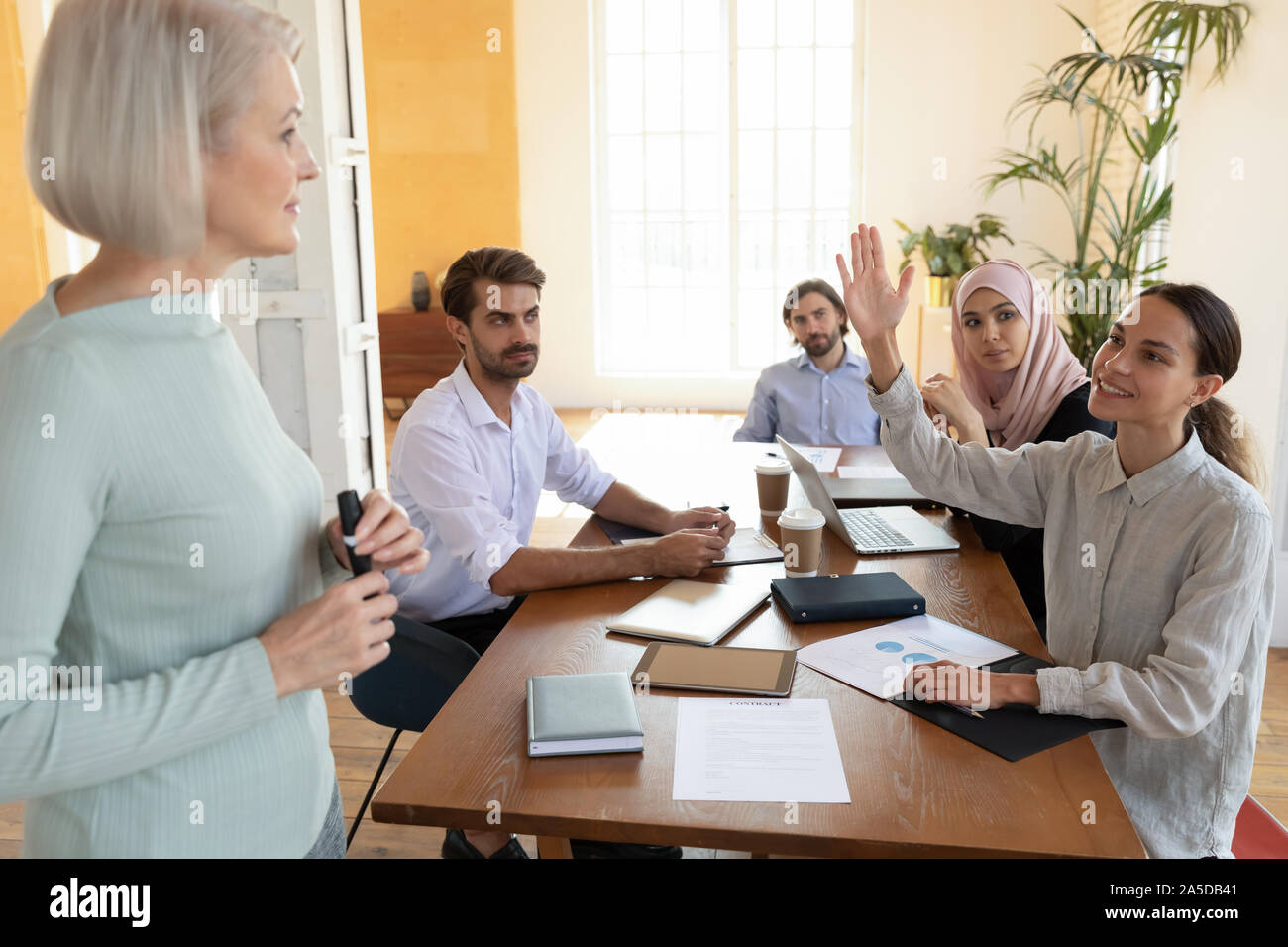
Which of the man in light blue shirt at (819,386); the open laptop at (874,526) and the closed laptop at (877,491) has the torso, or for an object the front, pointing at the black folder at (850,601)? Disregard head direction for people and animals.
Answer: the man in light blue shirt

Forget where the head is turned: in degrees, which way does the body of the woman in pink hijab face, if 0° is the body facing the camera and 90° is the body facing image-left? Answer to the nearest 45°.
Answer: approximately 45°

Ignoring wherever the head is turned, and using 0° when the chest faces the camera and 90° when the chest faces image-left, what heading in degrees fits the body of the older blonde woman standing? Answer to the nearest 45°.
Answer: approximately 270°

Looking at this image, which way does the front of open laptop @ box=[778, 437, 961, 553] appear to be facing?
to the viewer's right

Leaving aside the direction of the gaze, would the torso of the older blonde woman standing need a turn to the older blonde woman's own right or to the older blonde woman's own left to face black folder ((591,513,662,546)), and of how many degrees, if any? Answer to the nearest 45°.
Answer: approximately 45° to the older blonde woman's own left

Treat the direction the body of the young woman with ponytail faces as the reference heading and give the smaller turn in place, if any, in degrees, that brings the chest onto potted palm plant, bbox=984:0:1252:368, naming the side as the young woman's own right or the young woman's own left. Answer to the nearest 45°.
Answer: approximately 135° to the young woman's own right

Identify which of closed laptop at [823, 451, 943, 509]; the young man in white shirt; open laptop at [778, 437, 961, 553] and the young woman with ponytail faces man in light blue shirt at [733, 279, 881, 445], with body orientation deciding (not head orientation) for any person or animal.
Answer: closed laptop at [823, 451, 943, 509]

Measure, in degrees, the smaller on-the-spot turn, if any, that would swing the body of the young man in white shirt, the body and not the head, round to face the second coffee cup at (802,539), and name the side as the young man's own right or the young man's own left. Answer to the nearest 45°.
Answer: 0° — they already face it

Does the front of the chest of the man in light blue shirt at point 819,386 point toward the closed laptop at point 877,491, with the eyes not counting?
yes

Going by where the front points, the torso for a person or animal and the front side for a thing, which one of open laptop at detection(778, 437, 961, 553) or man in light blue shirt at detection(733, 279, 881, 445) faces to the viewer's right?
the open laptop
